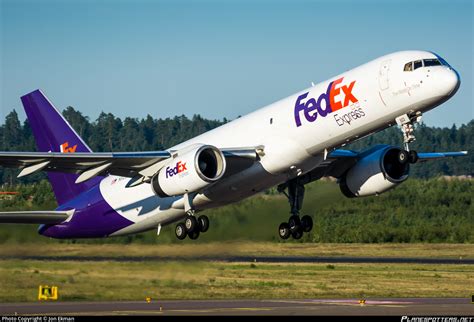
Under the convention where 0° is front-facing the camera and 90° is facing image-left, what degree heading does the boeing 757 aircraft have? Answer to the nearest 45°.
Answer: approximately 315°
